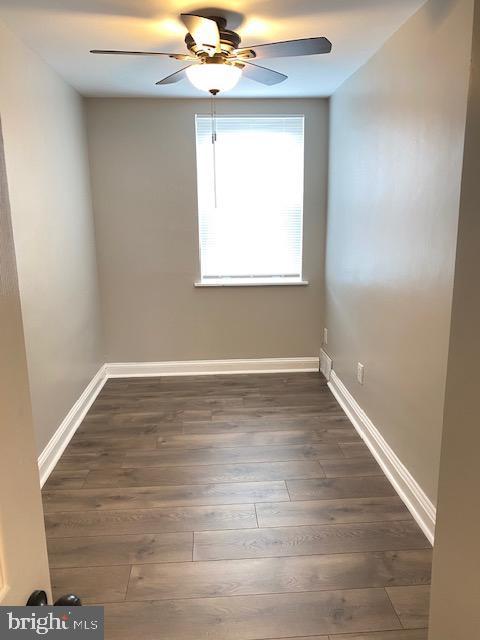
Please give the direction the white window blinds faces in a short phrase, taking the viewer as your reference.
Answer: facing the viewer

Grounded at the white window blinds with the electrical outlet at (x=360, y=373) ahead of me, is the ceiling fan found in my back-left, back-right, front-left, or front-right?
front-right

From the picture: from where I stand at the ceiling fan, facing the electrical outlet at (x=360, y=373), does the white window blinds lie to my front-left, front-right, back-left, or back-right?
front-left

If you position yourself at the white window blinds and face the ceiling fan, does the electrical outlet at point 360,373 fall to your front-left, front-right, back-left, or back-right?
front-left

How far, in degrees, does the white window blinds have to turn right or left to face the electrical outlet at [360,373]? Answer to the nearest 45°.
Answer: approximately 45° to its left

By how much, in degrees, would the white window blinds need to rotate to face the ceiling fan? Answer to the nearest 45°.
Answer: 0° — it already faces it
